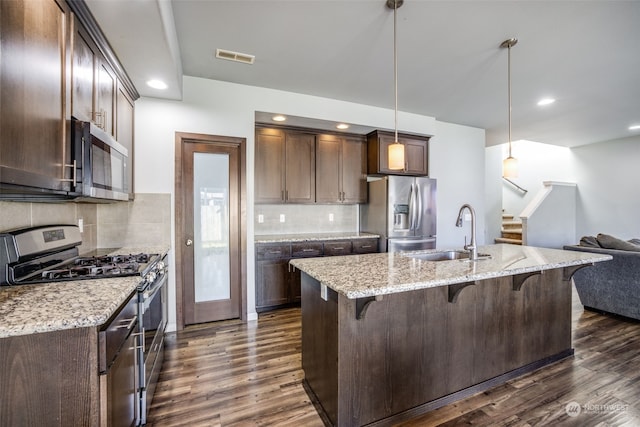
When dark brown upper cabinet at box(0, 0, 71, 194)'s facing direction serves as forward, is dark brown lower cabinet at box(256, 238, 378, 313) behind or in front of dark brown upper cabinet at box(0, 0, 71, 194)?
in front

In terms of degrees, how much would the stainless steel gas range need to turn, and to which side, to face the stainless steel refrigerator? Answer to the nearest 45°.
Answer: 0° — it already faces it

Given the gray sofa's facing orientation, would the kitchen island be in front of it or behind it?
behind

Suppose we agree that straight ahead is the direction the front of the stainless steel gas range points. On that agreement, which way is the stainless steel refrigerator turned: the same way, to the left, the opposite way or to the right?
to the right

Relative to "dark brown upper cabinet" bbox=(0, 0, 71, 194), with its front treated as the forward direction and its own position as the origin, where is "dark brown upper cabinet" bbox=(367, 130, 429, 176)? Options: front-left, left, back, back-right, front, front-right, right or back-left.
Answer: front

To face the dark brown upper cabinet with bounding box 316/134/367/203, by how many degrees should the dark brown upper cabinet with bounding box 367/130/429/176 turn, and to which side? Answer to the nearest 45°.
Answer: approximately 90° to its right

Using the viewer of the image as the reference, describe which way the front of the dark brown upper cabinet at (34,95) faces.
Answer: facing to the right of the viewer

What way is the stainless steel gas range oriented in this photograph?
to the viewer's right

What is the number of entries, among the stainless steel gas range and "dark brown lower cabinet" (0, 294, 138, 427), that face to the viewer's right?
2

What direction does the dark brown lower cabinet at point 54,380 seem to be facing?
to the viewer's right

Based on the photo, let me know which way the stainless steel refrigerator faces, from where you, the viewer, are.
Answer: facing the viewer and to the right of the viewer

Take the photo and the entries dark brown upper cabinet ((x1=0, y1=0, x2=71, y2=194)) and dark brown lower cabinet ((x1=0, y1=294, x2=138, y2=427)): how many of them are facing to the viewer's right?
2

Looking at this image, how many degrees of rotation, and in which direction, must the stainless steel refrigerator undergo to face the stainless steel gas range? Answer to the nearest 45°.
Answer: approximately 90° to its right
